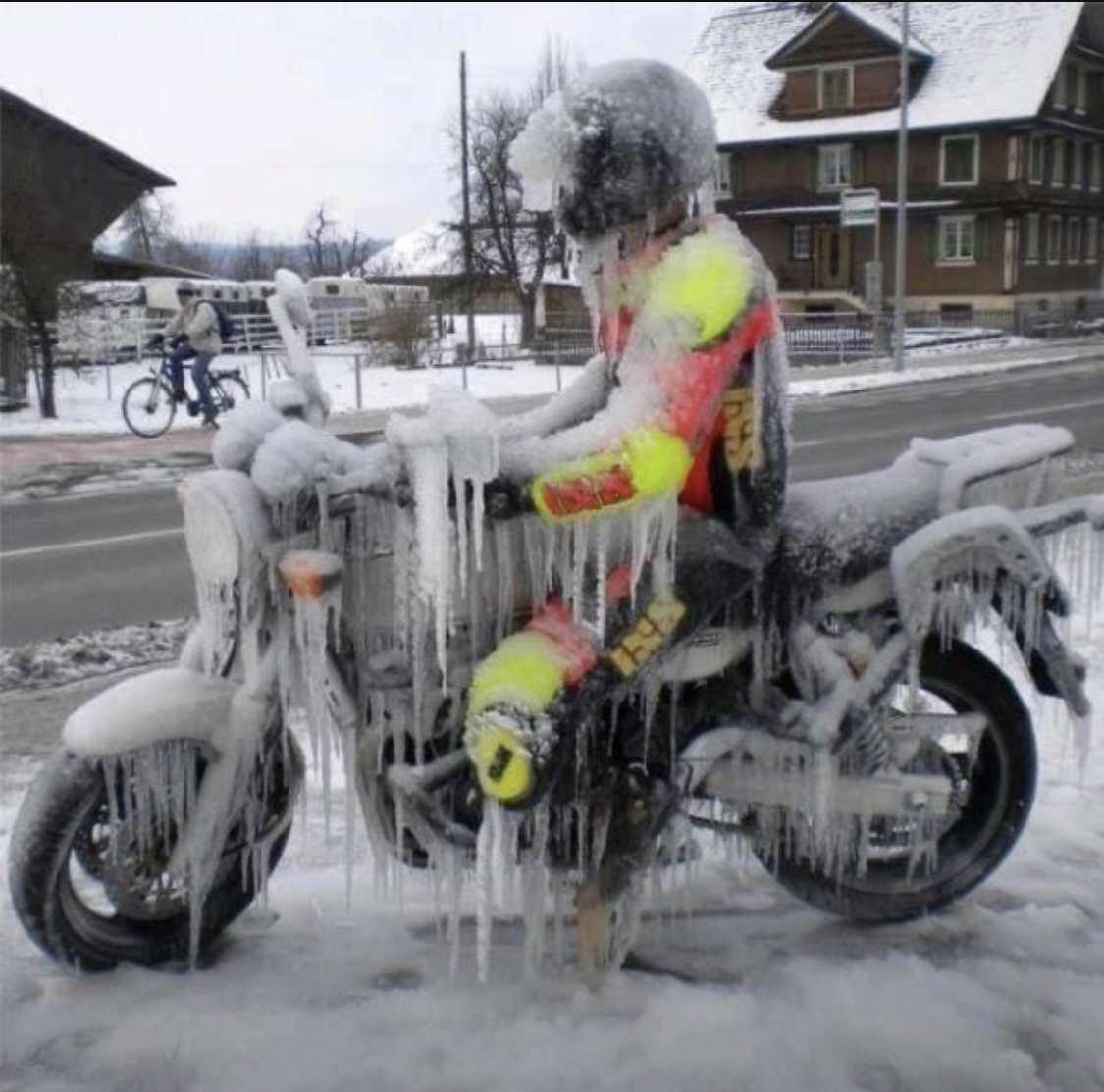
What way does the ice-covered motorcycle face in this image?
to the viewer's left

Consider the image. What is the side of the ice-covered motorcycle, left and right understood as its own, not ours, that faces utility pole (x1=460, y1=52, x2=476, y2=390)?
right

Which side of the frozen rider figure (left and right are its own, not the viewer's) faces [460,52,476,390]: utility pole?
right

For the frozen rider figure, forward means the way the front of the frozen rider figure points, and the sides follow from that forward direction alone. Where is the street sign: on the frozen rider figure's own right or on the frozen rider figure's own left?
on the frozen rider figure's own right

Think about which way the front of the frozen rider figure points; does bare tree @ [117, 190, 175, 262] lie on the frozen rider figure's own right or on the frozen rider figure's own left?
on the frozen rider figure's own right

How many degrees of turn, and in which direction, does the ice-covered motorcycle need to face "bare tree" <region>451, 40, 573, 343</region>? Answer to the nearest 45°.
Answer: approximately 90° to its right

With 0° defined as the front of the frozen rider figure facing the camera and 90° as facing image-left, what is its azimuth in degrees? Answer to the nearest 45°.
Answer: approximately 90°

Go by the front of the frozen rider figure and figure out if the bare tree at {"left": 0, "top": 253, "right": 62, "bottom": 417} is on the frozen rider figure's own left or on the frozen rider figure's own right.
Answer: on the frozen rider figure's own right

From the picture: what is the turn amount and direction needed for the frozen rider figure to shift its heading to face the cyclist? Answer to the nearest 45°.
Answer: approximately 90° to its right
